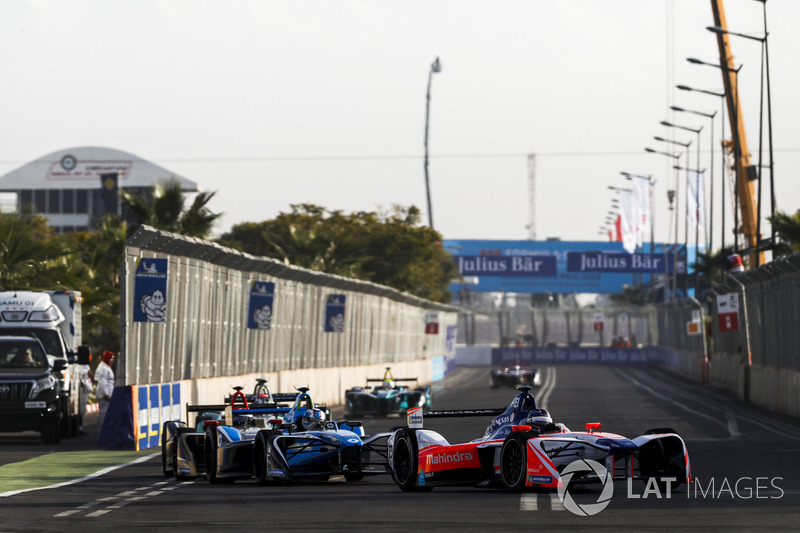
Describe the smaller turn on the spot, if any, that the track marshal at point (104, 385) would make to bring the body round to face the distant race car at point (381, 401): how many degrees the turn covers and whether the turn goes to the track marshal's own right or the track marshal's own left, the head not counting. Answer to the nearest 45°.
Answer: approximately 45° to the track marshal's own left

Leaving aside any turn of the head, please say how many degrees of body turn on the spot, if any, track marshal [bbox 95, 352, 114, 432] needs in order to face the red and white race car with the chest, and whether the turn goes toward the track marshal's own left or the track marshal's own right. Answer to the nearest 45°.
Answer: approximately 90° to the track marshal's own right

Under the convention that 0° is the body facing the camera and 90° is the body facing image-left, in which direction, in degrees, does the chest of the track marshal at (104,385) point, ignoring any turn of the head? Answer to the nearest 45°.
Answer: approximately 270°

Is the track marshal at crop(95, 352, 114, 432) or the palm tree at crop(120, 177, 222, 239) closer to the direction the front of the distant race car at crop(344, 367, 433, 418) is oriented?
the track marshal

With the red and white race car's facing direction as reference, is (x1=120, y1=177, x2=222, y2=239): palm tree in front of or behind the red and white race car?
behind

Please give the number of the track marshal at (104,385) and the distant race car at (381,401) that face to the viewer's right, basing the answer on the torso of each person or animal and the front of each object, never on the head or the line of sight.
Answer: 1
